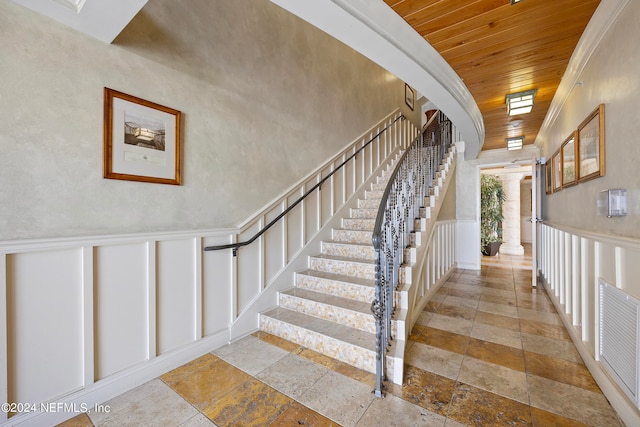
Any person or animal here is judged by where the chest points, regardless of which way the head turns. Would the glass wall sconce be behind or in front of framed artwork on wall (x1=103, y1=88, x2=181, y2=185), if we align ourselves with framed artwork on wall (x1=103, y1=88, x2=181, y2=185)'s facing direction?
in front

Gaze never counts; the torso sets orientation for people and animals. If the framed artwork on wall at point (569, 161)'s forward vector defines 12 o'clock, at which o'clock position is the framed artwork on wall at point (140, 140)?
the framed artwork on wall at point (140, 140) is roughly at 10 o'clock from the framed artwork on wall at point (569, 161).

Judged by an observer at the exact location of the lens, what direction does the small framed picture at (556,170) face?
facing to the left of the viewer

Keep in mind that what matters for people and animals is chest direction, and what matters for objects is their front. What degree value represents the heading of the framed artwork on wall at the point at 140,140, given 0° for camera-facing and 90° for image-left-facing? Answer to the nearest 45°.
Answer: approximately 315°

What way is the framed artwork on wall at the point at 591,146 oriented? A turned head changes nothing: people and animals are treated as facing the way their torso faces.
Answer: to the viewer's left

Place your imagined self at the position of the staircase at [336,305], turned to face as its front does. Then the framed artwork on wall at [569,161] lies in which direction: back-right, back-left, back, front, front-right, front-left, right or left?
back-left

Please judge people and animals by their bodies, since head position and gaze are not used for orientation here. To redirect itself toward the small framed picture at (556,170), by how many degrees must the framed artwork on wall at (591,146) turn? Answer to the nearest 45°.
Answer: approximately 90° to its right

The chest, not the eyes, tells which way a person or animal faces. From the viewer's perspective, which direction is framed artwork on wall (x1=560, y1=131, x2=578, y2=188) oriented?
to the viewer's left

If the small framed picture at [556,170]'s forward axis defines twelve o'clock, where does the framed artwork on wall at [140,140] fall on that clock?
The framed artwork on wall is roughly at 10 o'clock from the small framed picture.

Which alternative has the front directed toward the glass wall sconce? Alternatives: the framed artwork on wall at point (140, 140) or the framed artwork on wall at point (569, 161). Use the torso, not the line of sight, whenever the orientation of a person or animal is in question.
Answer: the framed artwork on wall at point (140, 140)

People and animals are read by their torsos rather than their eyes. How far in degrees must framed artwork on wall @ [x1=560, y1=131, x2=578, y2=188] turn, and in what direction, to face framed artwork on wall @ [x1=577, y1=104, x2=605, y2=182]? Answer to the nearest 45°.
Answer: approximately 90° to its left

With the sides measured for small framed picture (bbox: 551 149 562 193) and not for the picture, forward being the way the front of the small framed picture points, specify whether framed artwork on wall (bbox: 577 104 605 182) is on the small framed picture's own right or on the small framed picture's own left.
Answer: on the small framed picture's own left

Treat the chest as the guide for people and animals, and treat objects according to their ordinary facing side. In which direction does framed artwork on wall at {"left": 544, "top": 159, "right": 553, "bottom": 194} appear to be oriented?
to the viewer's left
